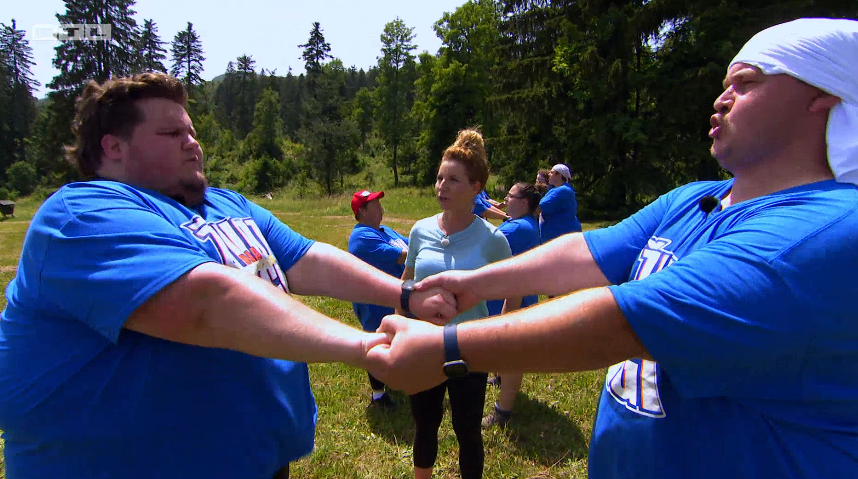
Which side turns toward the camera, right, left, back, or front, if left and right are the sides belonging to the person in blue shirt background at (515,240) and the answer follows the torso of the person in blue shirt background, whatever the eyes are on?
left

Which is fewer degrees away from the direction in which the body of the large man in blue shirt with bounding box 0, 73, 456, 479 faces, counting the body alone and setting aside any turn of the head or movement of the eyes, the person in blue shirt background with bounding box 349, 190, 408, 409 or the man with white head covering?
the man with white head covering

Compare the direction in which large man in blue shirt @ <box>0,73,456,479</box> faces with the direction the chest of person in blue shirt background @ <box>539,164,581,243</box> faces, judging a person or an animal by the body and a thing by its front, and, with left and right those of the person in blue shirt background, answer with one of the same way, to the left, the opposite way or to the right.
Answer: the opposite way

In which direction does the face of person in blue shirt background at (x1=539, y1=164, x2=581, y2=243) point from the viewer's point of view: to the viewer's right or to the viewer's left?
to the viewer's left

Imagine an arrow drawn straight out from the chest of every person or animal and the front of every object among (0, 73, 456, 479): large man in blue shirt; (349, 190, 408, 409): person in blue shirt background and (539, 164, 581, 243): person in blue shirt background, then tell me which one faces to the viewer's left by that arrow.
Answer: (539, 164, 581, 243): person in blue shirt background

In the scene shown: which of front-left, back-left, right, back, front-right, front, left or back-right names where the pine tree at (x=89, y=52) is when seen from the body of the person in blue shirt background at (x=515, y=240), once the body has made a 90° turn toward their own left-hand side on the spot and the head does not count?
back-right

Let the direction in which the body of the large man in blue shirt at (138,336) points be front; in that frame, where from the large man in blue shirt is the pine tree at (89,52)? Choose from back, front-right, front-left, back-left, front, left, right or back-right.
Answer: back-left

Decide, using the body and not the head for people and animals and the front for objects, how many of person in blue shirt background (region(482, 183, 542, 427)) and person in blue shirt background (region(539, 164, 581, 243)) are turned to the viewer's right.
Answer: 0

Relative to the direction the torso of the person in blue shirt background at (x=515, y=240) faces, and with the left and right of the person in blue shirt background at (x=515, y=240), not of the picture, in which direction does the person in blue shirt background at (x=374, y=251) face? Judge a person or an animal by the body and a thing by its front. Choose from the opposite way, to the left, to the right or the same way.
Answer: the opposite way

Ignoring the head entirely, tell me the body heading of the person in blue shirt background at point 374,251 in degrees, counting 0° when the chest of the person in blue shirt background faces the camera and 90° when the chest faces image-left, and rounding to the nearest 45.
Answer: approximately 270°

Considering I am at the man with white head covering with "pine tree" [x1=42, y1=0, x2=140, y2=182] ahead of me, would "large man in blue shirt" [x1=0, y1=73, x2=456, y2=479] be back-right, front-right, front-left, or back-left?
front-left

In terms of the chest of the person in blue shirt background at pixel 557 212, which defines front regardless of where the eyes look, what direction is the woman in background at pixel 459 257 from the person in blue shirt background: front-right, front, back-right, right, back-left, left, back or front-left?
left

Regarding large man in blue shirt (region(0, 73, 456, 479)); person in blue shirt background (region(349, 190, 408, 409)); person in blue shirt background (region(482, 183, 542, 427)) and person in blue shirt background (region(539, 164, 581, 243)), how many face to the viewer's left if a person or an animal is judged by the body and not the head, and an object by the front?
2
